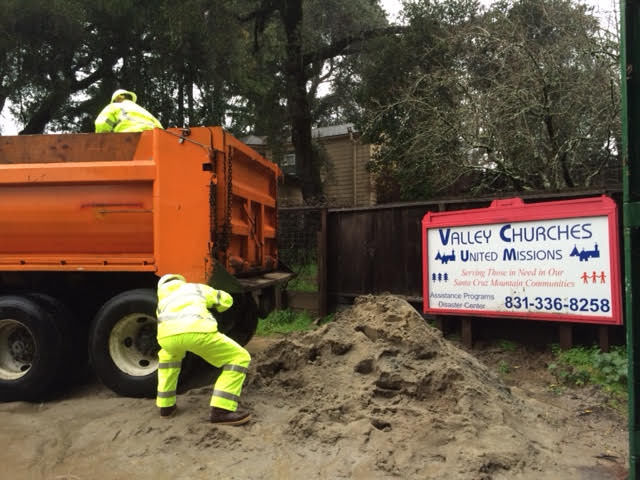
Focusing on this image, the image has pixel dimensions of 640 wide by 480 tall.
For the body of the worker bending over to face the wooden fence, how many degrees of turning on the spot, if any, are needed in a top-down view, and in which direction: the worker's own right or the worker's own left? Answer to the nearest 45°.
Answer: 0° — they already face it

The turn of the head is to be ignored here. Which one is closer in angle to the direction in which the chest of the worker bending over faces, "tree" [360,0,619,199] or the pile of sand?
the tree

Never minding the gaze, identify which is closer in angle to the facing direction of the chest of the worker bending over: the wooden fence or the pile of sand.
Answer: the wooden fence

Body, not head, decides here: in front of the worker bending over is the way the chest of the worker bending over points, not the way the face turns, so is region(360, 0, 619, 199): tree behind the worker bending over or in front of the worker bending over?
in front

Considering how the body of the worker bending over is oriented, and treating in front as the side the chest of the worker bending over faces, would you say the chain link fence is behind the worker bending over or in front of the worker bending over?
in front

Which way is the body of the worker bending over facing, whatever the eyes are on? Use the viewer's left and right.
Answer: facing away from the viewer and to the right of the viewer

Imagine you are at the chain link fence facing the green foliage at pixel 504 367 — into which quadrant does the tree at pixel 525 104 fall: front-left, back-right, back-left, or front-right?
front-left
